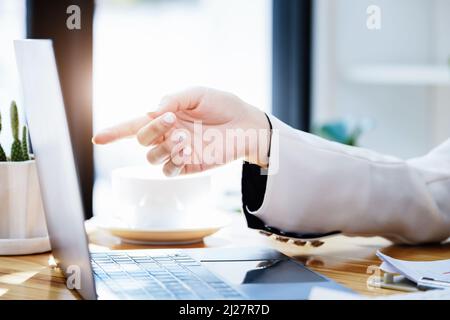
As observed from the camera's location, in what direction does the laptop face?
facing to the right of the viewer
